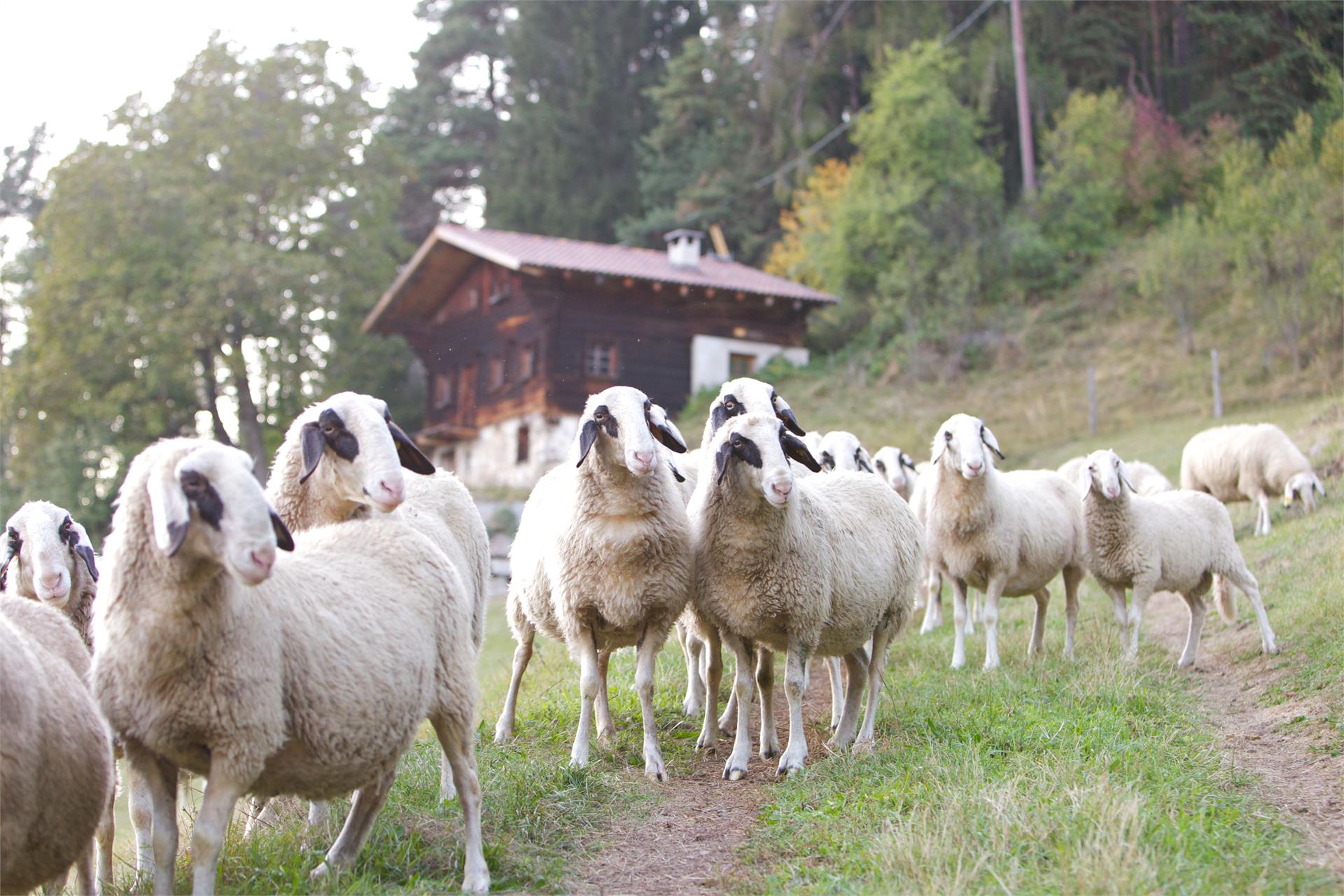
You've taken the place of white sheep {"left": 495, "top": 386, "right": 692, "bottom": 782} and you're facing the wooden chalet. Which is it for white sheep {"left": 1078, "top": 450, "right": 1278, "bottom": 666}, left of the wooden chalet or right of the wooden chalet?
right

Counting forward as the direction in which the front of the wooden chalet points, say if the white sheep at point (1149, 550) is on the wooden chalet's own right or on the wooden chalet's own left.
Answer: on the wooden chalet's own left

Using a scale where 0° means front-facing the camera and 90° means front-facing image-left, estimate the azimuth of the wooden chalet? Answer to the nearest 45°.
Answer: approximately 45°

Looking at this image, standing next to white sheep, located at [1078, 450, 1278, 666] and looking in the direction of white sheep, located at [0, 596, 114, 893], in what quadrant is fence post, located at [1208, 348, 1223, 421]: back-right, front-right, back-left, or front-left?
back-right

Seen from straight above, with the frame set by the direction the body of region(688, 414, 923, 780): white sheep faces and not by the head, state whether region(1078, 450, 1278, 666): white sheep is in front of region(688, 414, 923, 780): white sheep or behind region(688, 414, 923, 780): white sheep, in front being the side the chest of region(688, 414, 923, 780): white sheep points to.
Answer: behind

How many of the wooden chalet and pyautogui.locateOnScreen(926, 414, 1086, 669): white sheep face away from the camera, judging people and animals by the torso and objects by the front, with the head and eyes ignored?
0

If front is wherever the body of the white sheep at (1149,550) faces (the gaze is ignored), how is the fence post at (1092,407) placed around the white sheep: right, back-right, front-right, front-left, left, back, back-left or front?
back-right

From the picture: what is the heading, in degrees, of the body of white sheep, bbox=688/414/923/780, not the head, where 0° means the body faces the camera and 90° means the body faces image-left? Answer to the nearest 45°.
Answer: approximately 45°

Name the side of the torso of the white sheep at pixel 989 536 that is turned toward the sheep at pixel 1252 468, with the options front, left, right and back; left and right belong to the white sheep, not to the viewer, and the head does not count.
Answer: back

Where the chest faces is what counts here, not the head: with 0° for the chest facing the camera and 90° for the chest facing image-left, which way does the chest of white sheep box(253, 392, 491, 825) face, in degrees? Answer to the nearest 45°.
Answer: approximately 45°
